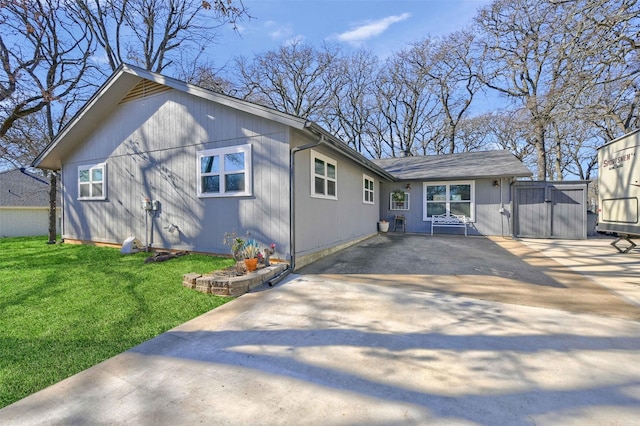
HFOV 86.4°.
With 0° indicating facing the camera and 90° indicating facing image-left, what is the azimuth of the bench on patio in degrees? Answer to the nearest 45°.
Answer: approximately 0°

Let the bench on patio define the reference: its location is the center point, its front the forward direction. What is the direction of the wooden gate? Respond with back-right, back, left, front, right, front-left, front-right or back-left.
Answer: left

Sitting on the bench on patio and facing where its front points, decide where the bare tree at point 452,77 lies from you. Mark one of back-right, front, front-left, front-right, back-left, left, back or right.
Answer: back

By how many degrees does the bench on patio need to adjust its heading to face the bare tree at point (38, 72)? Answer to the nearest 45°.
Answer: approximately 45° to its right

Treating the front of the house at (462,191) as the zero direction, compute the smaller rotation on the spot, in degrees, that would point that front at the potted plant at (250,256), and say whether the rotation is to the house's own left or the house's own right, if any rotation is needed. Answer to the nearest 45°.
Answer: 0° — it already faces it

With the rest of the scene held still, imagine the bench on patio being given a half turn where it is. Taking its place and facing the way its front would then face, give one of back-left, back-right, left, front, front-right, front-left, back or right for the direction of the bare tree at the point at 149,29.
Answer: left

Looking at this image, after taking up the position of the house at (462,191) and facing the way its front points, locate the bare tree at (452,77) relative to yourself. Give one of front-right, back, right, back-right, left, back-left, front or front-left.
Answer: back

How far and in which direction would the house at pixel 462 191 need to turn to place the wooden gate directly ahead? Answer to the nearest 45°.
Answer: approximately 90° to its left
